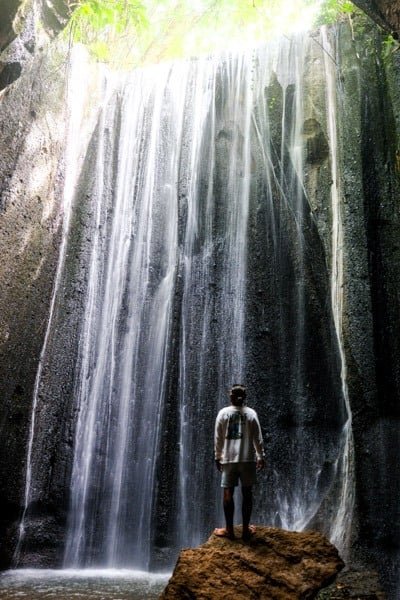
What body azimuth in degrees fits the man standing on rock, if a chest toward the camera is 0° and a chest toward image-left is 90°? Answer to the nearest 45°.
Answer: approximately 180°

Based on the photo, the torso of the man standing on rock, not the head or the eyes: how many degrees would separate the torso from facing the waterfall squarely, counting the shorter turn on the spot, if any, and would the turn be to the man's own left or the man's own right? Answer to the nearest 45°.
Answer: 0° — they already face it

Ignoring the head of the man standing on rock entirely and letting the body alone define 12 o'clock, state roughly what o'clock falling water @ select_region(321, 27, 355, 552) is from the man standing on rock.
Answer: The falling water is roughly at 1 o'clock from the man standing on rock.
